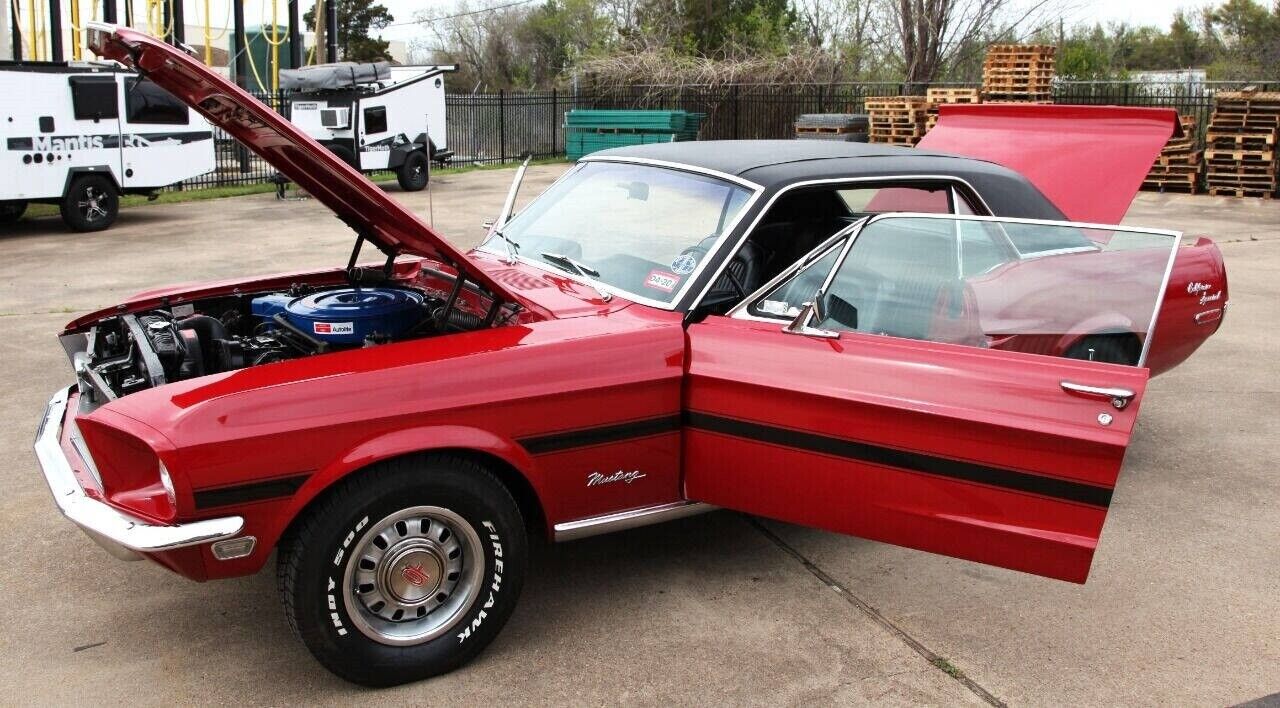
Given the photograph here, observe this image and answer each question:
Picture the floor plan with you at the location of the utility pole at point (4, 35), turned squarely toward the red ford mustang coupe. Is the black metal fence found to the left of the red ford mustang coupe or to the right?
left

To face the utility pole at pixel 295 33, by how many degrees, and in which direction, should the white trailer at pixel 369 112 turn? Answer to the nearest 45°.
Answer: approximately 135° to its right

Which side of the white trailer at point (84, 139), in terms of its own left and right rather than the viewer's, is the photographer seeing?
left

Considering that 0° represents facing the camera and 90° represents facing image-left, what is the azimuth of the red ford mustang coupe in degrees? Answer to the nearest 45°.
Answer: approximately 45°

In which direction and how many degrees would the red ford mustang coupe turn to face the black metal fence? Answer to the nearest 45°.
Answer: approximately 135° to its right

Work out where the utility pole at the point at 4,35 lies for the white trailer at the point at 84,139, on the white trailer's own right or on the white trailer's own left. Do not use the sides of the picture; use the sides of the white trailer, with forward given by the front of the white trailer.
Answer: on the white trailer's own right

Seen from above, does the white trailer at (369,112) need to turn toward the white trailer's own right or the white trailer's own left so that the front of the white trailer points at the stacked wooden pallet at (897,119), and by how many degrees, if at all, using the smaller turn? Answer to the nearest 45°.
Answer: approximately 135° to the white trailer's own left

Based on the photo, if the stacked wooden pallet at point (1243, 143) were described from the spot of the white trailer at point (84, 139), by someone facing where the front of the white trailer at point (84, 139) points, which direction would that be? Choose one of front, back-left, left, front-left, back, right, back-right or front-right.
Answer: back
